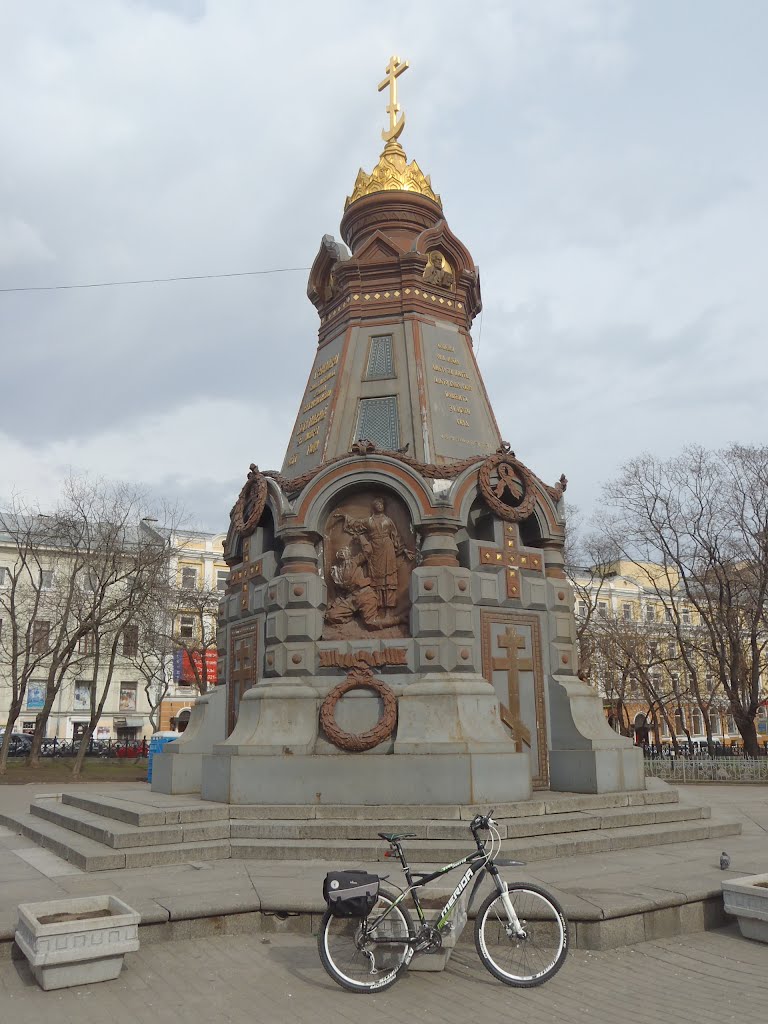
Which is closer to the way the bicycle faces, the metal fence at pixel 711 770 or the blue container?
the metal fence

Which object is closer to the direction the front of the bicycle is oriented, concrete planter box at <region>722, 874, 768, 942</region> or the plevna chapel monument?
the concrete planter box

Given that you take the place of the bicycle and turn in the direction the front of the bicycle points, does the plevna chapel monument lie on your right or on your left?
on your left

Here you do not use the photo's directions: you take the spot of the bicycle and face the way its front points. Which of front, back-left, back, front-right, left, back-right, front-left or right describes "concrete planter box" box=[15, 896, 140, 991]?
back

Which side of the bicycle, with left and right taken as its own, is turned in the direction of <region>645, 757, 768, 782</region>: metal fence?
left

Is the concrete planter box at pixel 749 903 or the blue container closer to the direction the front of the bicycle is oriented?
the concrete planter box

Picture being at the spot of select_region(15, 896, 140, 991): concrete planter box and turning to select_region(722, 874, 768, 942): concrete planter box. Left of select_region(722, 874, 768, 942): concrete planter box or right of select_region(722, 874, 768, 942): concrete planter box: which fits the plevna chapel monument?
left

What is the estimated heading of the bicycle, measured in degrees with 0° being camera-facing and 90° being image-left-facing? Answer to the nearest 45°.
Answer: approximately 270°

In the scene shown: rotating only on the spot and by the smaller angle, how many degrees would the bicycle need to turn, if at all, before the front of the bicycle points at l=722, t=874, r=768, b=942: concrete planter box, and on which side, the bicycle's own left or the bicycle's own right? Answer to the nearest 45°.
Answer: approximately 45° to the bicycle's own left

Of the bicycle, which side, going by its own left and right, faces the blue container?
left
